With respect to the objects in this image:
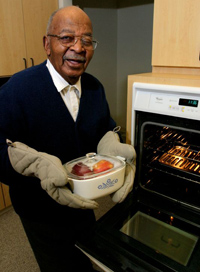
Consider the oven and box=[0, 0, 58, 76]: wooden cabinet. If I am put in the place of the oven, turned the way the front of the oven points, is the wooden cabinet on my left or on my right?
on my right

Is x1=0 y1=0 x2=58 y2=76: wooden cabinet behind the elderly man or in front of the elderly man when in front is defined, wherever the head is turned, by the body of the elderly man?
behind

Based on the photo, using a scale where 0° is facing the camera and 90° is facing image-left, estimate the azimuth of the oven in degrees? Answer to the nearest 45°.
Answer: approximately 45°

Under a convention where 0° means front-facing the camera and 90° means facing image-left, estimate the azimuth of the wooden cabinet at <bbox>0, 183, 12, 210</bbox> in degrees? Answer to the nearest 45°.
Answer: approximately 315°

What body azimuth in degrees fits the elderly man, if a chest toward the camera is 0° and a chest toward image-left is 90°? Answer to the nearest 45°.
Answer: approximately 315°
